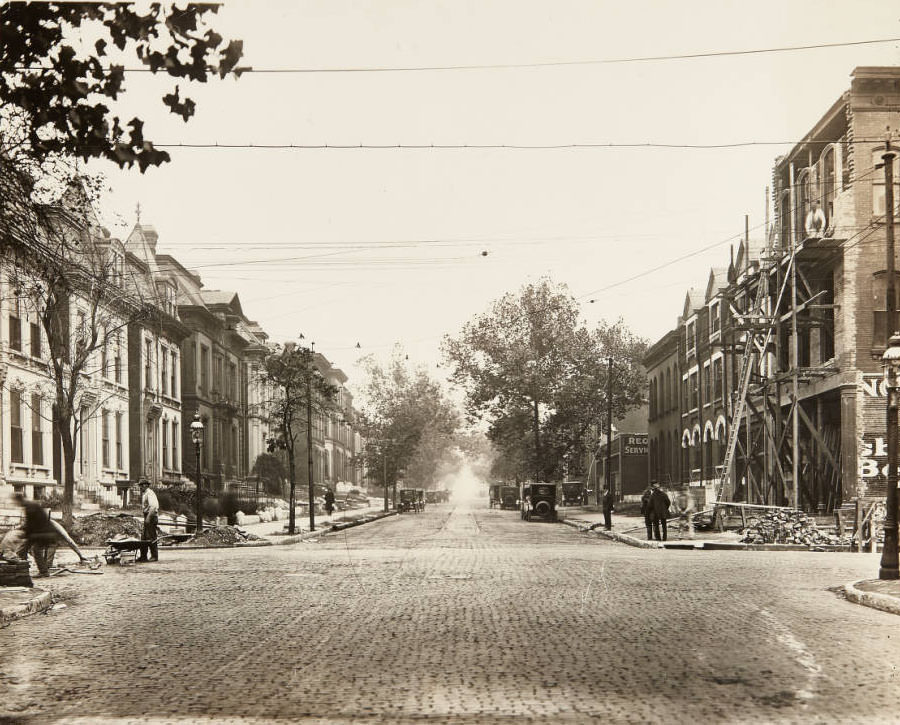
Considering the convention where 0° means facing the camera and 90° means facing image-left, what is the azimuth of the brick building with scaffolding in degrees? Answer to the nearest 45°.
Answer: approximately 45°

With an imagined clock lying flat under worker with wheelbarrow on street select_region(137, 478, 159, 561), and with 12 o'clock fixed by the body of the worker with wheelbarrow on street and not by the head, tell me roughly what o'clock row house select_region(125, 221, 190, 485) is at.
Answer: The row house is roughly at 3 o'clock from the worker with wheelbarrow on street.

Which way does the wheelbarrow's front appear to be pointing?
to the viewer's left

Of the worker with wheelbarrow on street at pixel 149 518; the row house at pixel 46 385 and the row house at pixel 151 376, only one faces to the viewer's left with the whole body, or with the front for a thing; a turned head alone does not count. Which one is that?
the worker with wheelbarrow on street

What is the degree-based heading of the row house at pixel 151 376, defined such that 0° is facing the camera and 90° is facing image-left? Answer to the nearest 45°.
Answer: approximately 315°

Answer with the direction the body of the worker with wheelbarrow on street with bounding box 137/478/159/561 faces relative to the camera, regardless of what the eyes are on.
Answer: to the viewer's left

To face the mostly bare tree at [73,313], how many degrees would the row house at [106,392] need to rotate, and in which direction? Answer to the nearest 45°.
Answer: approximately 45° to its right
